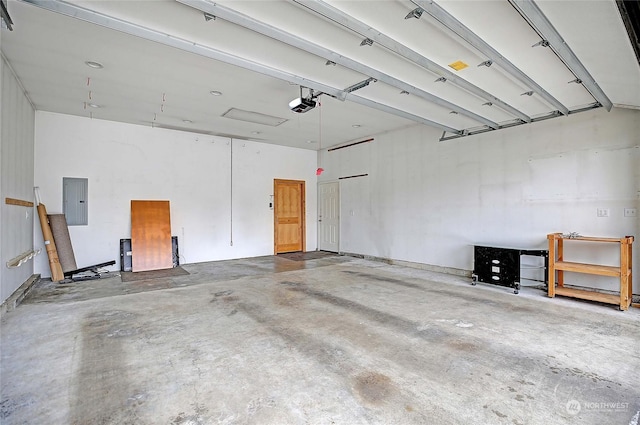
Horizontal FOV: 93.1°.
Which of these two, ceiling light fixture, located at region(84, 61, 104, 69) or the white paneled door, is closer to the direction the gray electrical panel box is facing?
the ceiling light fixture

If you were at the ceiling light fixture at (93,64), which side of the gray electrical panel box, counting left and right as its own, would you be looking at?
front

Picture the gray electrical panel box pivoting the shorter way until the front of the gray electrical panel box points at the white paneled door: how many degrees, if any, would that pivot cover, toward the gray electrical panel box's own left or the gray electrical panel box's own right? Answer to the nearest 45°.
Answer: approximately 90° to the gray electrical panel box's own left

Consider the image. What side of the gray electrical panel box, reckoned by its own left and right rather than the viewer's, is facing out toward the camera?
front

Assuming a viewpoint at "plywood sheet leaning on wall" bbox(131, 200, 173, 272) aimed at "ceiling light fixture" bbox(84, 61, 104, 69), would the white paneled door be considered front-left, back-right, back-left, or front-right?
back-left

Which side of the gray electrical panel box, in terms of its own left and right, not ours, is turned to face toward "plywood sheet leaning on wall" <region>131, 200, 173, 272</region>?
left

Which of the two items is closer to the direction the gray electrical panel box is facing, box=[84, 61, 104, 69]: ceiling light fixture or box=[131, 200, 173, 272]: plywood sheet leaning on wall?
the ceiling light fixture
